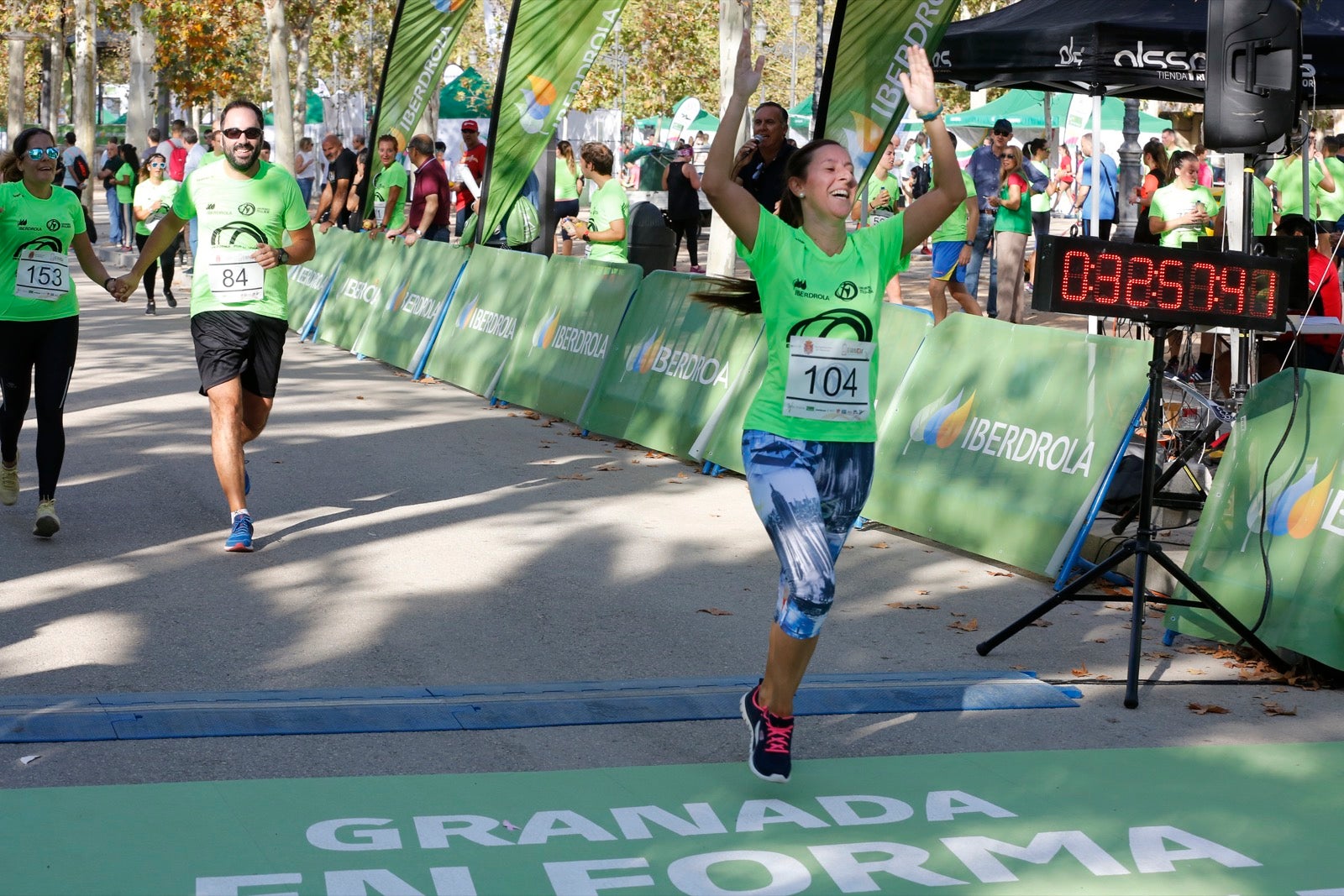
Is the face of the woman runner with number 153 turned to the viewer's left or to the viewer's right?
to the viewer's right

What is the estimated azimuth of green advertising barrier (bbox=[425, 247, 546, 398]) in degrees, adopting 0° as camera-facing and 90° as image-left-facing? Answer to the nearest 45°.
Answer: approximately 45°

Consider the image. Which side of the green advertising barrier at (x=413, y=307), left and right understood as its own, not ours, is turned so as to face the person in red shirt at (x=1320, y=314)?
left

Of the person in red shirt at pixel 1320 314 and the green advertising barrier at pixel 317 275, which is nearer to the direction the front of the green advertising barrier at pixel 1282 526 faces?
the green advertising barrier

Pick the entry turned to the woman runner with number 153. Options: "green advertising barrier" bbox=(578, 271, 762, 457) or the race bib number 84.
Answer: the green advertising barrier

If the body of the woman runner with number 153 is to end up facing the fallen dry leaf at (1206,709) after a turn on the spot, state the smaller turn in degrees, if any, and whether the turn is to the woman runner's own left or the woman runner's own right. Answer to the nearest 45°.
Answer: approximately 45° to the woman runner's own left

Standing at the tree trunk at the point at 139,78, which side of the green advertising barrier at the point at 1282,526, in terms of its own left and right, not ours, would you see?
right

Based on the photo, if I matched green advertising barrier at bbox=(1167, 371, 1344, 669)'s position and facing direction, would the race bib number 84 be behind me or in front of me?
in front

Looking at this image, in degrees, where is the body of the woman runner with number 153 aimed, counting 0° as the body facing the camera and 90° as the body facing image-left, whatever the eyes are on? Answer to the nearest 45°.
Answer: approximately 0°

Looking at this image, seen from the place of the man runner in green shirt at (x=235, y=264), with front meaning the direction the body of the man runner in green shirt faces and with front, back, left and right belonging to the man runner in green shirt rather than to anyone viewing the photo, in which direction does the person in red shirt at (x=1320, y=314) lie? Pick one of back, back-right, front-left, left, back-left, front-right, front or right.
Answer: left

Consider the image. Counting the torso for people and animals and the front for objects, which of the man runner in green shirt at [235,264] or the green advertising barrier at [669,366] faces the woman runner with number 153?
the green advertising barrier

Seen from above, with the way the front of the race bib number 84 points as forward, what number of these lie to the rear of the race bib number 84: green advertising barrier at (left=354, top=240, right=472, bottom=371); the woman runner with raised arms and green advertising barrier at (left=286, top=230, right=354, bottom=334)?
2
